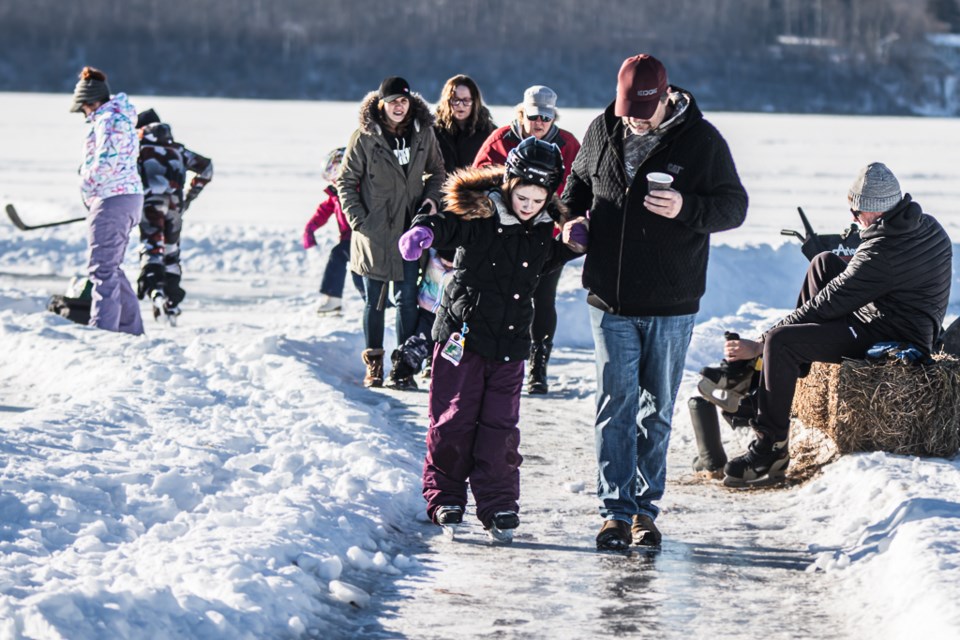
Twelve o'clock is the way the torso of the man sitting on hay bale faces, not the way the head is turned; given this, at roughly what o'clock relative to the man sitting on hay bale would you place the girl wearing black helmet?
The girl wearing black helmet is roughly at 11 o'clock from the man sitting on hay bale.

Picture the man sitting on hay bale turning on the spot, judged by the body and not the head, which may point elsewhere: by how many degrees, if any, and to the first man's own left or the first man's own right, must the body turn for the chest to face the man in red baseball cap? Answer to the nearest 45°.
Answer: approximately 45° to the first man's own left

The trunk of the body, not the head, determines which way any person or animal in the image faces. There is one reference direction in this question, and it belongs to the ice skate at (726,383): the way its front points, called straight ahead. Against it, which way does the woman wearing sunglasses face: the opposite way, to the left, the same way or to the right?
to the left

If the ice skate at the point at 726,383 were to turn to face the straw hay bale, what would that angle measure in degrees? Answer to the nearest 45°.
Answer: approximately 180°

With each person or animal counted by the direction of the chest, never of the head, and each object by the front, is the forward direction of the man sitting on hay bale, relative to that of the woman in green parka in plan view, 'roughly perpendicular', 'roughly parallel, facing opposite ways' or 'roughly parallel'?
roughly perpendicular

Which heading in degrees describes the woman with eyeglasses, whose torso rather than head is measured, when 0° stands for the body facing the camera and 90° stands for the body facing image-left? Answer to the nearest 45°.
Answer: approximately 0°

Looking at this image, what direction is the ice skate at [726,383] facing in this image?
to the viewer's left

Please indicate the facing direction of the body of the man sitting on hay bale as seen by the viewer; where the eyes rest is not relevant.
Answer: to the viewer's left

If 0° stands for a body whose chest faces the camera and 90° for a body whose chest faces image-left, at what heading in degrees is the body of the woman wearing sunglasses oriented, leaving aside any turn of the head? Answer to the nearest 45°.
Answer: approximately 0°
